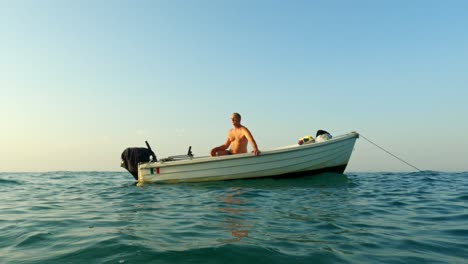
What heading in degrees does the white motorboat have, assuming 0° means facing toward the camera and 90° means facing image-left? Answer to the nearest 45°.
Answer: approximately 270°

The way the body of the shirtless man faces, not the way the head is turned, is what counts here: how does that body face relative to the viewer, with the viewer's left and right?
facing the viewer and to the left of the viewer
